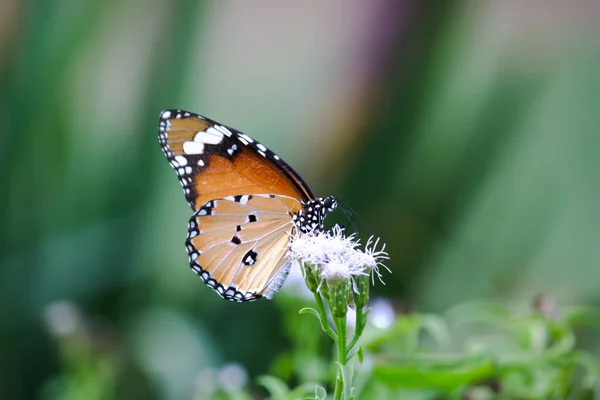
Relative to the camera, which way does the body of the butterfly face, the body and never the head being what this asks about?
to the viewer's right
